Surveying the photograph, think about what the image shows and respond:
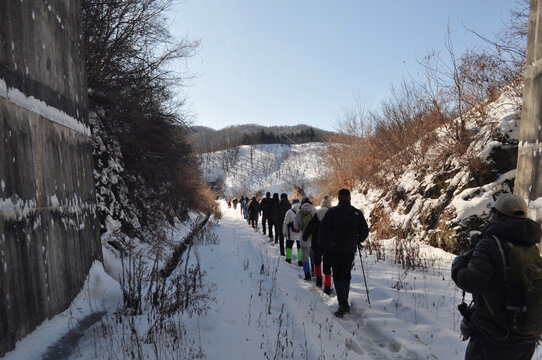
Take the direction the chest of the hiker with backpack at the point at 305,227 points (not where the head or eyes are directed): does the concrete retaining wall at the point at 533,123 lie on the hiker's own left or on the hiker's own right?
on the hiker's own right

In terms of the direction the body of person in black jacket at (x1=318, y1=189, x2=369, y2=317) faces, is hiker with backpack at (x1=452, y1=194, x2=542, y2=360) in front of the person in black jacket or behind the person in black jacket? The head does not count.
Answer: behind

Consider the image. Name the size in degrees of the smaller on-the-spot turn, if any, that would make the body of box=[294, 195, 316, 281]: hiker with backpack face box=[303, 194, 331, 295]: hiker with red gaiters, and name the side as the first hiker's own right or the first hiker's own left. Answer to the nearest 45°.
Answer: approximately 180°

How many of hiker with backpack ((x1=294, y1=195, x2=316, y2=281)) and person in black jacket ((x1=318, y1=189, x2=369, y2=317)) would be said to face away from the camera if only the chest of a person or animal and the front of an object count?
2

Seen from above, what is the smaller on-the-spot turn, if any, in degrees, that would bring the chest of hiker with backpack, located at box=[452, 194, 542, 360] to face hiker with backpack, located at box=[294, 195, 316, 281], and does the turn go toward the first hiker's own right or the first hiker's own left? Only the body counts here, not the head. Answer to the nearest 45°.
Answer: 0° — they already face them

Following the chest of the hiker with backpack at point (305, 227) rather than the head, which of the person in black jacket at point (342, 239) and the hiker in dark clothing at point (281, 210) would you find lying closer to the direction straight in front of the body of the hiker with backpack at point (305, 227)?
the hiker in dark clothing

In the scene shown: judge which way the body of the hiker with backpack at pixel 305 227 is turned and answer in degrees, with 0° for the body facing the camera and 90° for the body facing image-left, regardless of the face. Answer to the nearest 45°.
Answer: approximately 180°

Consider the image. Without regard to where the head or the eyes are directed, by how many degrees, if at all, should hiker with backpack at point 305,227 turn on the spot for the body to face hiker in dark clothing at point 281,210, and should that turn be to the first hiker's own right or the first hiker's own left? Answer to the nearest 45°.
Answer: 0° — they already face them

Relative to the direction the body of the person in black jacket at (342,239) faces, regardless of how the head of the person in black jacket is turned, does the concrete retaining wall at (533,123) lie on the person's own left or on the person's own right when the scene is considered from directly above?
on the person's own right

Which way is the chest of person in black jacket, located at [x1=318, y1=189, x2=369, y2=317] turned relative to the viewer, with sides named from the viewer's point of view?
facing away from the viewer

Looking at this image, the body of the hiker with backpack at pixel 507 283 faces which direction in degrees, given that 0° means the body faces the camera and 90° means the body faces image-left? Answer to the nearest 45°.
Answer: approximately 135°
